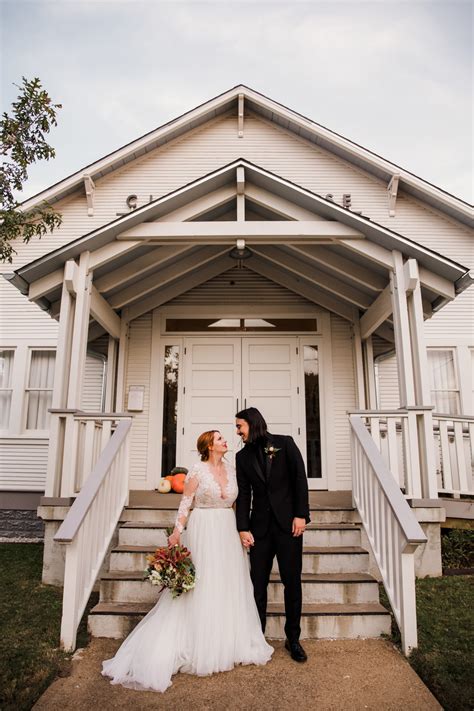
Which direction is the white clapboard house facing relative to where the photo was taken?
toward the camera

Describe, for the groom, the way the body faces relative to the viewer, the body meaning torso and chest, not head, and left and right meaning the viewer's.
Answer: facing the viewer

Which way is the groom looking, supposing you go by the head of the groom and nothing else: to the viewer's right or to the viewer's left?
to the viewer's left

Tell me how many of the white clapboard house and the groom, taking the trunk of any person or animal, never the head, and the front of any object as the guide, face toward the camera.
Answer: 2

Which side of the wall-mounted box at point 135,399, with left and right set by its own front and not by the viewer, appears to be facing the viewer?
front

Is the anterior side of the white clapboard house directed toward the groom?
yes

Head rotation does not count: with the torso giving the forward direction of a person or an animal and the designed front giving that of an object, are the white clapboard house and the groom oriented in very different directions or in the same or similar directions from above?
same or similar directions

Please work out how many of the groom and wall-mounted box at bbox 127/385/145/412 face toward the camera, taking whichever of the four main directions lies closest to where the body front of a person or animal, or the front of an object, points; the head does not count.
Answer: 2

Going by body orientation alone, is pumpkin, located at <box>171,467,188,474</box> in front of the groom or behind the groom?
behind
